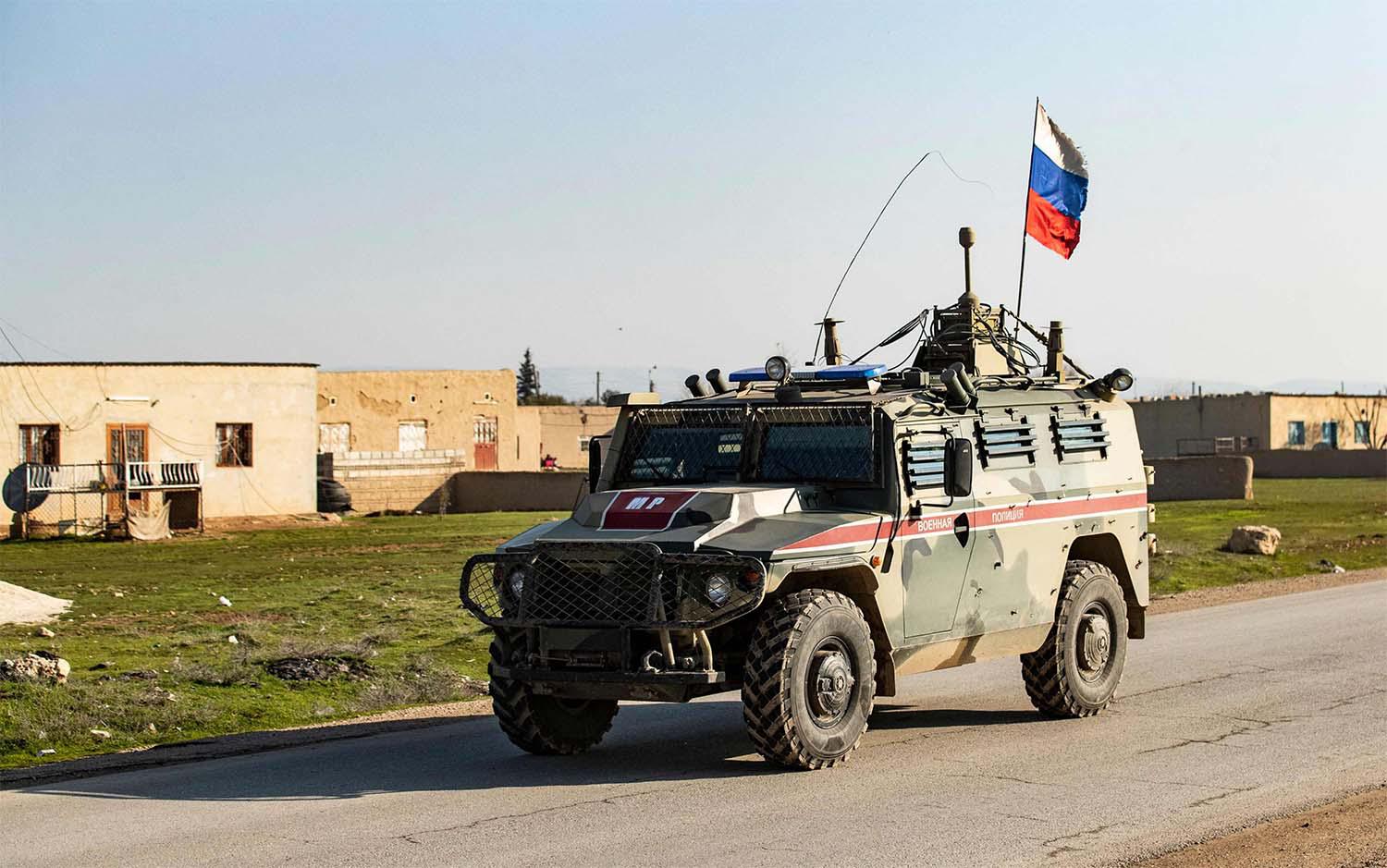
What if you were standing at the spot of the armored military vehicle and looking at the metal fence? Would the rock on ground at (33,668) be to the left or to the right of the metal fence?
left

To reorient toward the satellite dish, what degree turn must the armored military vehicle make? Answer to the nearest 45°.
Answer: approximately 90° to its right

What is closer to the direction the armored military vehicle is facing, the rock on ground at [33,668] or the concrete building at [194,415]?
the rock on ground

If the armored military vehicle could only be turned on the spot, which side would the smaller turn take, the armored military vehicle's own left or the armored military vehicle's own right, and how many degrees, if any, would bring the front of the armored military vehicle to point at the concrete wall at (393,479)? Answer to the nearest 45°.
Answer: approximately 135° to the armored military vehicle's own right

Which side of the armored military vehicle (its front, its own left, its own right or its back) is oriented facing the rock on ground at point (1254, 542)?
back

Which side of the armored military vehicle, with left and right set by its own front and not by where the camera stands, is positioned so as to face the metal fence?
right

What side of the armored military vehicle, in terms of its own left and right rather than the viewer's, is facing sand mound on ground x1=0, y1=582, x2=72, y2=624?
right

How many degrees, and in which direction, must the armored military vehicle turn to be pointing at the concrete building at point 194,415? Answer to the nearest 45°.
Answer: approximately 90° to its right

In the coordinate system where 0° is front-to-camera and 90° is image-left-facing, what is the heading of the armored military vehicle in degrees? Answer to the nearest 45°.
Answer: approximately 45°

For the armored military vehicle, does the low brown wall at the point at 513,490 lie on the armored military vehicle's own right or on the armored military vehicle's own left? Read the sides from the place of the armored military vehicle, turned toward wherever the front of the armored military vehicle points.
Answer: on the armored military vehicle's own right
